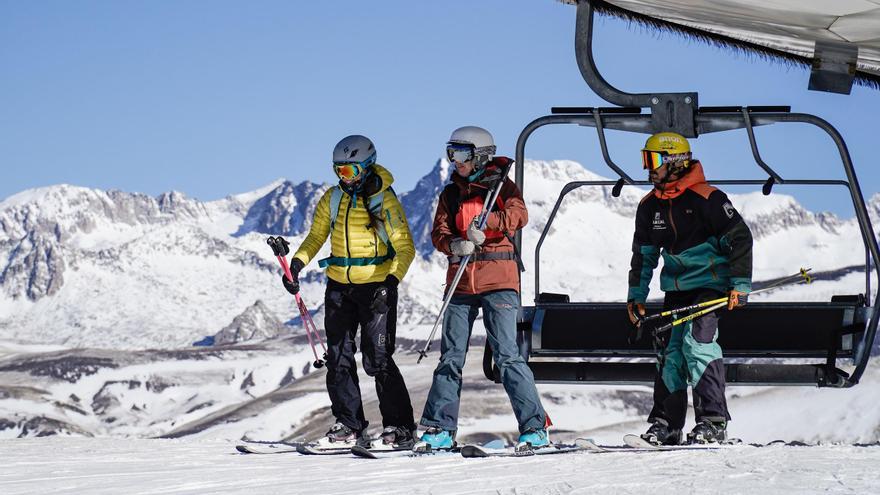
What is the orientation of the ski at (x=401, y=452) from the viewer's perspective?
to the viewer's left

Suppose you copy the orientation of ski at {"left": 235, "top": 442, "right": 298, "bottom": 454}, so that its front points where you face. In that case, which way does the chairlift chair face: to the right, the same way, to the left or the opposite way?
to the left

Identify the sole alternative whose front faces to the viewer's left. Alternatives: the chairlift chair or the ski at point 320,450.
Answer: the ski

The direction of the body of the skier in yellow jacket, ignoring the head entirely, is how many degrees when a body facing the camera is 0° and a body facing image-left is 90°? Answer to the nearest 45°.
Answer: approximately 45°

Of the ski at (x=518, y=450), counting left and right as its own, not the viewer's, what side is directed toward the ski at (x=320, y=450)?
front

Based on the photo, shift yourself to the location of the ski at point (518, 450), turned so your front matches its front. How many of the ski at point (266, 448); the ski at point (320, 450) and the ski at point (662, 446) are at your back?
1

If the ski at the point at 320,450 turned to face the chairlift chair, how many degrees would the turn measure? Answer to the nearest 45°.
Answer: approximately 180°

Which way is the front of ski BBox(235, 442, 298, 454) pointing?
to the viewer's left

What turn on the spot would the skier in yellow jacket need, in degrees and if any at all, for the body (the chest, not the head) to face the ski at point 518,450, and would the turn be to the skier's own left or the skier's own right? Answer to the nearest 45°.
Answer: approximately 90° to the skier's own left

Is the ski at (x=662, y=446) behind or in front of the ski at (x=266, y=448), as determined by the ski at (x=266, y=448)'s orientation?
behind

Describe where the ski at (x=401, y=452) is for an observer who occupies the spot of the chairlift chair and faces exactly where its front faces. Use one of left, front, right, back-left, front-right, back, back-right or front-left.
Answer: front-right

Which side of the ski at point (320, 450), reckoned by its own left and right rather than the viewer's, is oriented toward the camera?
left

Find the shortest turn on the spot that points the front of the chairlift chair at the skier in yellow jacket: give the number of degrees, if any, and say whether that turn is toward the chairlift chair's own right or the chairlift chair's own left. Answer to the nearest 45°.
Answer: approximately 45° to the chairlift chair's own right
